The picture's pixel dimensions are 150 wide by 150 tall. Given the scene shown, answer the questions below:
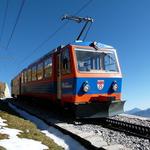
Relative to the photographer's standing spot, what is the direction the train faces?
facing the viewer and to the right of the viewer

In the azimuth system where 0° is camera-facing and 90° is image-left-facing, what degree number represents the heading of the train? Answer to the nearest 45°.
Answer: approximately 315°
